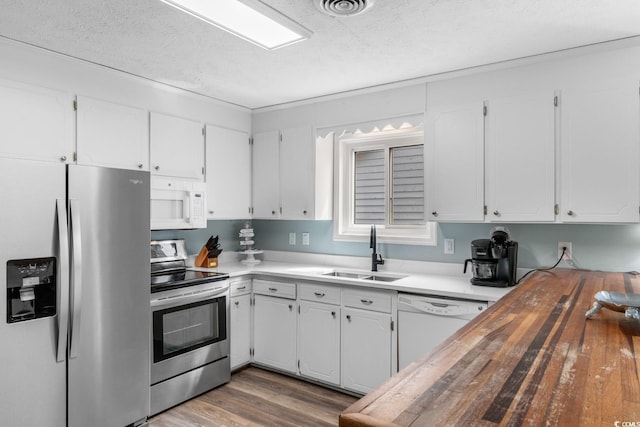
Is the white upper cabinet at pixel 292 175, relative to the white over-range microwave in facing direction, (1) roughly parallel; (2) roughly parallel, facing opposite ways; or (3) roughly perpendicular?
roughly perpendicular

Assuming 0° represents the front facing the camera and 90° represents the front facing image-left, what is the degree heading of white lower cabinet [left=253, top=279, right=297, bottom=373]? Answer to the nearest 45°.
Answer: approximately 45°

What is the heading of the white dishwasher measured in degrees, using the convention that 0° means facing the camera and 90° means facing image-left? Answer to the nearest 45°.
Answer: approximately 45°

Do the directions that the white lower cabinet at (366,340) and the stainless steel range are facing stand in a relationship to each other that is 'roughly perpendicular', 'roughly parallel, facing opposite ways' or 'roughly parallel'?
roughly perpendicular

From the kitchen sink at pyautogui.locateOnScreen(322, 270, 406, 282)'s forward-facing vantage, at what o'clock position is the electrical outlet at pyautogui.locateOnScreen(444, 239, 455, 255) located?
The electrical outlet is roughly at 8 o'clock from the kitchen sink.

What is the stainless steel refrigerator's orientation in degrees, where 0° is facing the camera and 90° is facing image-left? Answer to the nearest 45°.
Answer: approximately 315°

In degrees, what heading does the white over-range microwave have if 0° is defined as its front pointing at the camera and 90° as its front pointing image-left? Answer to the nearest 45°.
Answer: approximately 315°
